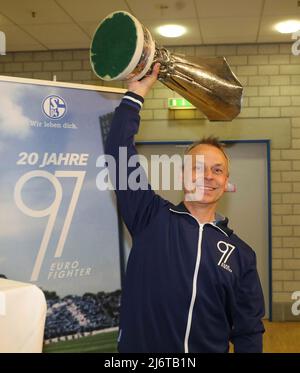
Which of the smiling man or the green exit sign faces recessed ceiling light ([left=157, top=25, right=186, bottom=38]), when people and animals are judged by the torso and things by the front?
the green exit sign

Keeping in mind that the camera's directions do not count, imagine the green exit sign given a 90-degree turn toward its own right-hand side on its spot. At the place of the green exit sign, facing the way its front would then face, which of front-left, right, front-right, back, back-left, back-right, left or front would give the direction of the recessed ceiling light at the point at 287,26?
back-left

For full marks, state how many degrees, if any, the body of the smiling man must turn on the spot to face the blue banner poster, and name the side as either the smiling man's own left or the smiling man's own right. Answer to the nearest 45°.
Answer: approximately 135° to the smiling man's own right

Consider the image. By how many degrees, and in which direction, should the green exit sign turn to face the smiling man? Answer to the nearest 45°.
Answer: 0° — it already faces them

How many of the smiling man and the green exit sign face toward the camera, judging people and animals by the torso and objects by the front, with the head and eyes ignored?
2

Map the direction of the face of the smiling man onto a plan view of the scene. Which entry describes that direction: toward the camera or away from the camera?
toward the camera

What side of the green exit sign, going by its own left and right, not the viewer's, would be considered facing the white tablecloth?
front

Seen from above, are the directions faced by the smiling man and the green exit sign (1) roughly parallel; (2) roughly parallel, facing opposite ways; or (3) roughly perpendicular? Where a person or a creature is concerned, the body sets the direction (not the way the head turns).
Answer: roughly parallel

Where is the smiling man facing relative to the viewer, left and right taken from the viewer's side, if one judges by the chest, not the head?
facing the viewer

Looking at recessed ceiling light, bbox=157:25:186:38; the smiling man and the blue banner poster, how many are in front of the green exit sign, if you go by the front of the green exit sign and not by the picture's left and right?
3

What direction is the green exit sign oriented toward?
toward the camera

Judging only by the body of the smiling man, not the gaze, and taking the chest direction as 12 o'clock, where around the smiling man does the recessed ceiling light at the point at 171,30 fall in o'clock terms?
The recessed ceiling light is roughly at 6 o'clock from the smiling man.
